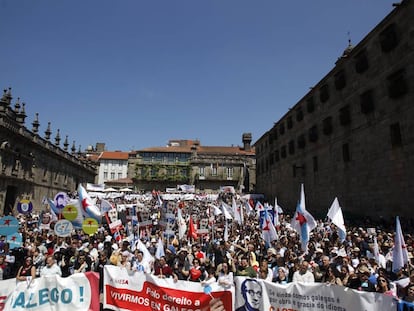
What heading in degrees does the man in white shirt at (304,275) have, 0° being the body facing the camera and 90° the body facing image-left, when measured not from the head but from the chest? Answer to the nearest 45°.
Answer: approximately 0°

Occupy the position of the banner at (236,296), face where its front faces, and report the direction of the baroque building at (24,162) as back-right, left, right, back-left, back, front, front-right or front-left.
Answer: back-right

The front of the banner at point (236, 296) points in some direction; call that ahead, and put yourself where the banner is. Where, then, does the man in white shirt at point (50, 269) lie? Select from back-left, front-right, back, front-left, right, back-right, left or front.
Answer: right

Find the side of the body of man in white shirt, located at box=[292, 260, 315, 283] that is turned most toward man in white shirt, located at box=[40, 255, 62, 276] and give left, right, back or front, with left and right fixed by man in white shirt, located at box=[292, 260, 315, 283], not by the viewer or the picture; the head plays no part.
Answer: right

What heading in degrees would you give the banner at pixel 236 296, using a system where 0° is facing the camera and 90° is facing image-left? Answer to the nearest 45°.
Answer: approximately 0°

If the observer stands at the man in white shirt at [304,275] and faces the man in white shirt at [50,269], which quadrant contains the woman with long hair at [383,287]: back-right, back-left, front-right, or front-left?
back-left

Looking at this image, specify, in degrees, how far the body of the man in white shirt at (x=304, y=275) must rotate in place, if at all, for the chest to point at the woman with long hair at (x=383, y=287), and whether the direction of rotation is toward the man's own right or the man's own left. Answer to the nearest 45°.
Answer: approximately 45° to the man's own left
